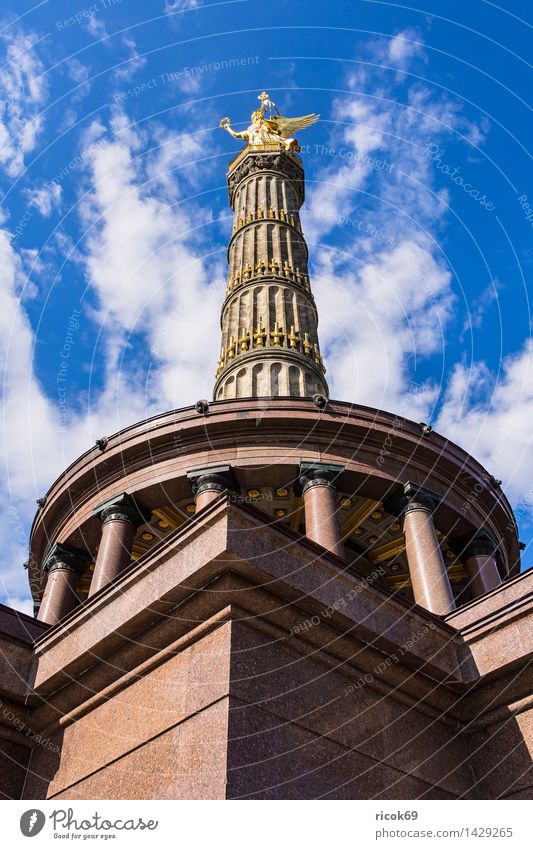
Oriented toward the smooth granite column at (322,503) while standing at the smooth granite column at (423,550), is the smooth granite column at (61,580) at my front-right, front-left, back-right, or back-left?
front-right

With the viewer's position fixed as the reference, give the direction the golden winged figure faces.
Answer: facing the viewer and to the left of the viewer
